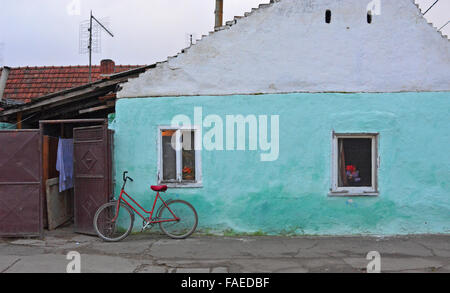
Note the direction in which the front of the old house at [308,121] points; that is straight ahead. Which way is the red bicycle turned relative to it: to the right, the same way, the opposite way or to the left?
to the right

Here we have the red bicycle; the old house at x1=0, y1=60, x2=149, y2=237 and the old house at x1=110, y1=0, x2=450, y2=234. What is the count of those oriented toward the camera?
2

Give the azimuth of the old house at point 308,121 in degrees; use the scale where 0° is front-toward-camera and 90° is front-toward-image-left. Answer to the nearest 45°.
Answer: approximately 0°

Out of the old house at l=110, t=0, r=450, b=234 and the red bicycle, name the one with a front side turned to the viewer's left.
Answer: the red bicycle

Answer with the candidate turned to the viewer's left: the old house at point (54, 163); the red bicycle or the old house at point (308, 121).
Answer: the red bicycle

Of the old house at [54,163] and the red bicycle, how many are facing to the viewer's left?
1

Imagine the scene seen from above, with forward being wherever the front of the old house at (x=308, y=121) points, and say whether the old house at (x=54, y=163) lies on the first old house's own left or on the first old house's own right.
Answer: on the first old house's own right

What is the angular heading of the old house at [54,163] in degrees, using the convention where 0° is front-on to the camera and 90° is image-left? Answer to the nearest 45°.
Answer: approximately 0°

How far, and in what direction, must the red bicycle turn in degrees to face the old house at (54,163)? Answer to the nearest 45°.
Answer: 0° — it already faces it

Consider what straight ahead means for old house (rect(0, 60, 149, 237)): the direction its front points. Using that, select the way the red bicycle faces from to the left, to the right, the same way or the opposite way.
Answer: to the right

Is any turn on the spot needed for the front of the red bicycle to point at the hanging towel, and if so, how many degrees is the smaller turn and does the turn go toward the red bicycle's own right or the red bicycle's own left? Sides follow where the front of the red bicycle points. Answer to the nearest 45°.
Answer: approximately 45° to the red bicycle's own right

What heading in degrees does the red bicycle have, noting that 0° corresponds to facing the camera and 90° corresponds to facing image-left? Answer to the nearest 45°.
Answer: approximately 90°

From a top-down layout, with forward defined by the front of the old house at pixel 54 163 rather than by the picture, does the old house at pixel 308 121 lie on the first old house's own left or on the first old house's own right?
on the first old house's own left
